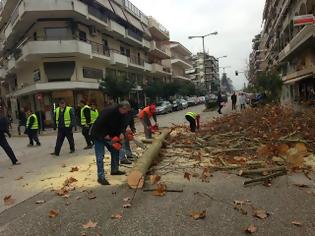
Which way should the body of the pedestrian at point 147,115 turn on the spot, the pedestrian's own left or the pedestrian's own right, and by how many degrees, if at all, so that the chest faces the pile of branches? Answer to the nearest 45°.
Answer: approximately 45° to the pedestrian's own right

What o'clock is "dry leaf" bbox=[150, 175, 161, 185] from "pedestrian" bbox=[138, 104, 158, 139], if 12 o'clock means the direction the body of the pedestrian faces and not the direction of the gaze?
The dry leaf is roughly at 3 o'clock from the pedestrian.

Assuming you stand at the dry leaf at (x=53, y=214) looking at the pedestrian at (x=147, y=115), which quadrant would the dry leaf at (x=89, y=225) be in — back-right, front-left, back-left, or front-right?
back-right

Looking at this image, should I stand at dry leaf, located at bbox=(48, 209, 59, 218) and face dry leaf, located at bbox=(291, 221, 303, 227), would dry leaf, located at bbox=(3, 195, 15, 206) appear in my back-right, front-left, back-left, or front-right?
back-left

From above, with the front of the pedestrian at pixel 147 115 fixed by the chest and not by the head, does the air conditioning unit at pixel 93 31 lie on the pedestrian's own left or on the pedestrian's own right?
on the pedestrian's own left
